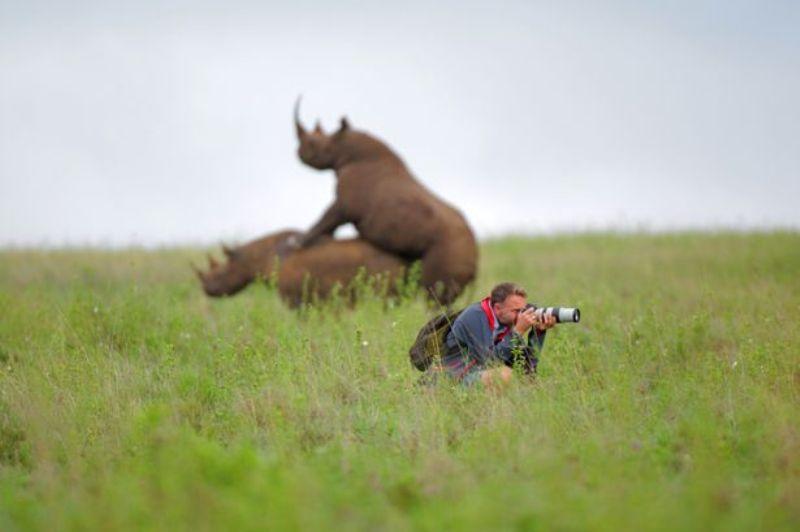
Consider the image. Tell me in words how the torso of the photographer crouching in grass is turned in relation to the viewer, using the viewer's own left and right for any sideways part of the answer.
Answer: facing to the right of the viewer

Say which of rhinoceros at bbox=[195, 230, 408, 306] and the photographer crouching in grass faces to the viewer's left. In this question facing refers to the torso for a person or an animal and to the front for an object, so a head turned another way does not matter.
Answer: the rhinoceros

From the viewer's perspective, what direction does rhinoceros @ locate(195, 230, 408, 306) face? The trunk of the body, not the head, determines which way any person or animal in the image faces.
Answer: to the viewer's left

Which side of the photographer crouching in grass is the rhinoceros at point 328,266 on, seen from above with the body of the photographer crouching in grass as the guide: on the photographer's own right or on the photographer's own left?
on the photographer's own left

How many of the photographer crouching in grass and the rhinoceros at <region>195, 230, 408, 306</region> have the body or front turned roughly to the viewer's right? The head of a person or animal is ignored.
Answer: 1

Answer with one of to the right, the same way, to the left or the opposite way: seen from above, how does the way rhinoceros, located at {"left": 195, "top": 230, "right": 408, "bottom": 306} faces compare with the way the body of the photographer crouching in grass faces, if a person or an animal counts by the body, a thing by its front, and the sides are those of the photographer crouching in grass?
the opposite way

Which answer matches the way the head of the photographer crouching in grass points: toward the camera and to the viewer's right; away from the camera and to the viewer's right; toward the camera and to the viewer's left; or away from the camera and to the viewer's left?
toward the camera and to the viewer's right

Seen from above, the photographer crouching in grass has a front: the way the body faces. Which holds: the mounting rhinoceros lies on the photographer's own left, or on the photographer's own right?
on the photographer's own left

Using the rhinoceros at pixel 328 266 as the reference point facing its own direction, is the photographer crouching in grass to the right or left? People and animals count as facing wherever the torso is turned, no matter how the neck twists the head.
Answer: on its left
